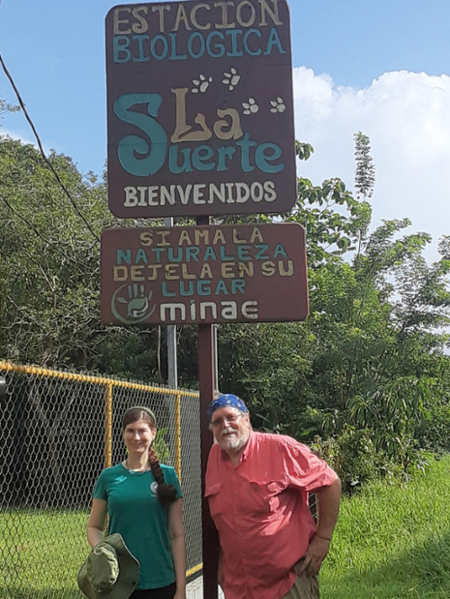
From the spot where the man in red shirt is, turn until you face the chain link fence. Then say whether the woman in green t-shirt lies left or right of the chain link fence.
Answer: left

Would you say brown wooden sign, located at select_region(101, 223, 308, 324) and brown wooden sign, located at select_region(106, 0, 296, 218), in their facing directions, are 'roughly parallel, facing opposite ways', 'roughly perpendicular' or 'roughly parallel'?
roughly parallel

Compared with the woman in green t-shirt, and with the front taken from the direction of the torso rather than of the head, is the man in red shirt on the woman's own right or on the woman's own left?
on the woman's own left

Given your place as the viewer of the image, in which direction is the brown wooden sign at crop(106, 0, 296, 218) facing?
facing the viewer

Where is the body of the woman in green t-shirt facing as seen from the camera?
toward the camera

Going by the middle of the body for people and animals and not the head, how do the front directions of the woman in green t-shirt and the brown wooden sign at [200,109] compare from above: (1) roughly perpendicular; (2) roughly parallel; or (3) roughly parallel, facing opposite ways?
roughly parallel

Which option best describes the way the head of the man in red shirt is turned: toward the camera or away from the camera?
toward the camera

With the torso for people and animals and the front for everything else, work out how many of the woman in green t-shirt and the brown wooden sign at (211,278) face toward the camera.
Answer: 2

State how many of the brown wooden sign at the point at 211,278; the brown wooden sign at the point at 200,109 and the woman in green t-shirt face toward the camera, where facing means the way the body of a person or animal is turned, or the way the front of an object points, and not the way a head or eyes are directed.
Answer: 3

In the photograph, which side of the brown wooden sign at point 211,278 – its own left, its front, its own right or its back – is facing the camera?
front

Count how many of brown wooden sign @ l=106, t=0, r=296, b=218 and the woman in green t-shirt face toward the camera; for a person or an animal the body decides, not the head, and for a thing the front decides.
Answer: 2
